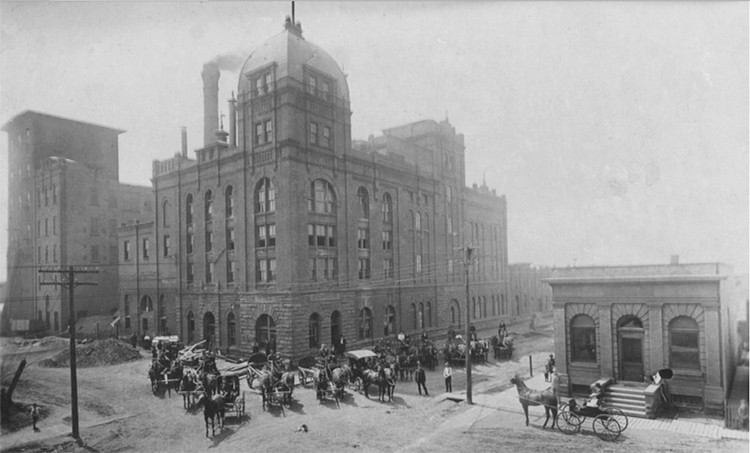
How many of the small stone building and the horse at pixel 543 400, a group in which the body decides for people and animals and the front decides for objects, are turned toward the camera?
1

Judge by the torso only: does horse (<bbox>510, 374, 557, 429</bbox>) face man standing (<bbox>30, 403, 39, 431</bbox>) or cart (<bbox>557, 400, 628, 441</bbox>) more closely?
the man standing

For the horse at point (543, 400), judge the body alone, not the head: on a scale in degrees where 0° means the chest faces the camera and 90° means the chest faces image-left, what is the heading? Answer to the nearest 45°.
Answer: approximately 90°

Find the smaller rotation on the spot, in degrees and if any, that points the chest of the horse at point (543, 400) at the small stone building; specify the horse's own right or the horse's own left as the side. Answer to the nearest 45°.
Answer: approximately 135° to the horse's own right

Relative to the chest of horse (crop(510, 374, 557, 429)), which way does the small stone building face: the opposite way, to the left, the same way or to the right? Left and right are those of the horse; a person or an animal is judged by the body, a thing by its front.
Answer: to the left

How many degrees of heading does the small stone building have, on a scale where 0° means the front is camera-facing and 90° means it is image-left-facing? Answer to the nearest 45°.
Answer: approximately 0°
